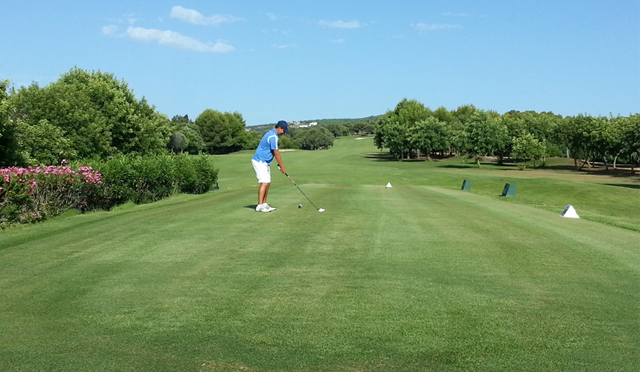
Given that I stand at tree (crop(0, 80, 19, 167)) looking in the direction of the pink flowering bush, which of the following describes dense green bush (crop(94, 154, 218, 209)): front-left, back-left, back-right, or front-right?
front-left

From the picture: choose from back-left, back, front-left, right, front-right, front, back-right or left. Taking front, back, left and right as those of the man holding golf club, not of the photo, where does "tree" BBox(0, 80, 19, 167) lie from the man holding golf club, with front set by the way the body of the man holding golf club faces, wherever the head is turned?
back-left

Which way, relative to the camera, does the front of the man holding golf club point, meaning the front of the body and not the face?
to the viewer's right

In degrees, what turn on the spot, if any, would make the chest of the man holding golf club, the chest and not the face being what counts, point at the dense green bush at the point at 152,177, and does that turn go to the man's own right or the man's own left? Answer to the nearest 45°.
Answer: approximately 135° to the man's own left

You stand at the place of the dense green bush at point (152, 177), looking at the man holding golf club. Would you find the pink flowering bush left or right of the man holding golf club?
right

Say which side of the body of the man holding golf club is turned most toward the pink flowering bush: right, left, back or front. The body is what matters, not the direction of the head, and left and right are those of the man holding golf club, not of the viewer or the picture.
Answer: back
